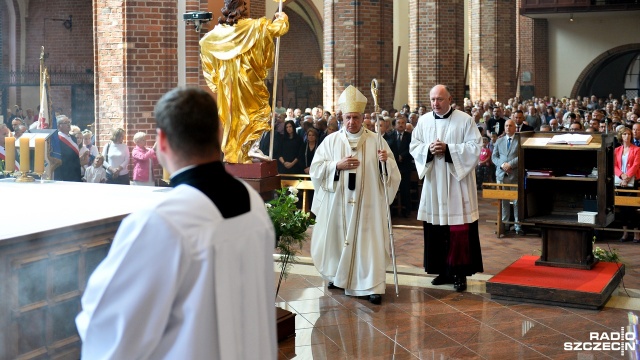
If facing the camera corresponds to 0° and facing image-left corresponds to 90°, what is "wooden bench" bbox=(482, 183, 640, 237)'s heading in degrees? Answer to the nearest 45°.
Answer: approximately 0°

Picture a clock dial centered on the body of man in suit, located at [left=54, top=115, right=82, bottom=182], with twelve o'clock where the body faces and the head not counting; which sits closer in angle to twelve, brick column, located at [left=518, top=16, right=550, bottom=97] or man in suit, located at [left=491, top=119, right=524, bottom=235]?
the man in suit

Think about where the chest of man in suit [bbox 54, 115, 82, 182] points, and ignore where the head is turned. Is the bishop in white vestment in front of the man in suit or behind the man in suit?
in front

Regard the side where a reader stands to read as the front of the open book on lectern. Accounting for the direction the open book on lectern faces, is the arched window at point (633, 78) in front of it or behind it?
behind

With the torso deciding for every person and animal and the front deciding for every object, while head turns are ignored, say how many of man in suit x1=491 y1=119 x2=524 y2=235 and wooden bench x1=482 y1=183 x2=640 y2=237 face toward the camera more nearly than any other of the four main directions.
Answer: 2

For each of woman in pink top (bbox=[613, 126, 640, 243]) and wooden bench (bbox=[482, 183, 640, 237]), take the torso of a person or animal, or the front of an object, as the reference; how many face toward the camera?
2

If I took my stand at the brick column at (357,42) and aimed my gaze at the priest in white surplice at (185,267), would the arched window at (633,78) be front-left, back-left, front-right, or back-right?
back-left

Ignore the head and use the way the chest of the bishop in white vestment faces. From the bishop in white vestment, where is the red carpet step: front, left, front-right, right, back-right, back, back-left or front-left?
left

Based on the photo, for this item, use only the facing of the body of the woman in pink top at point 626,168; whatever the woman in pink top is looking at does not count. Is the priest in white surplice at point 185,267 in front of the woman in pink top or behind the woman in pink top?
in front

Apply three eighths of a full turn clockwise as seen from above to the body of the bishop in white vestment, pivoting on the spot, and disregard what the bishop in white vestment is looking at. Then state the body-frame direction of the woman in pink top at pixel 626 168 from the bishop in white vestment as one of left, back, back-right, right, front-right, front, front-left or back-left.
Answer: right

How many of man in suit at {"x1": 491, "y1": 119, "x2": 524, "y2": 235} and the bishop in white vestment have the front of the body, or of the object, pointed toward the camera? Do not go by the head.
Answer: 2
